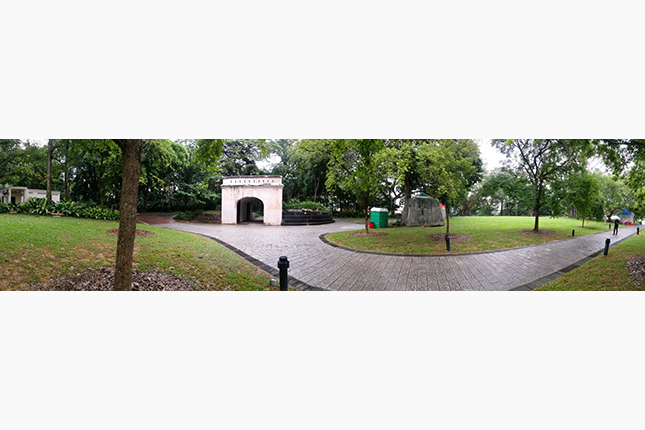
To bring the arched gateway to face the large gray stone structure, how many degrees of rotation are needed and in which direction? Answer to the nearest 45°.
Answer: approximately 45° to its left

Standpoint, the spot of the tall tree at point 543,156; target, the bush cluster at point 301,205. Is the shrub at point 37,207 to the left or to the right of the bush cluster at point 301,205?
left

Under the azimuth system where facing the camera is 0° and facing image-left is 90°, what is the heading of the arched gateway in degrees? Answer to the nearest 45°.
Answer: approximately 0°

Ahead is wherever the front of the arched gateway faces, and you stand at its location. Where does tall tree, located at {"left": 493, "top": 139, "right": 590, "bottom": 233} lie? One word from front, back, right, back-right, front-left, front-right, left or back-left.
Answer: front-left

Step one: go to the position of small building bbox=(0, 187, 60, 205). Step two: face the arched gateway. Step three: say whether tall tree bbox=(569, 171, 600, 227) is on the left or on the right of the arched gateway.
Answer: right

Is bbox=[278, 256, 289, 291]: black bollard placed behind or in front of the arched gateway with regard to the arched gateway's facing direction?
in front

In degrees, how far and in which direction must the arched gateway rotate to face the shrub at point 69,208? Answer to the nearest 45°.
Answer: approximately 45° to its right
